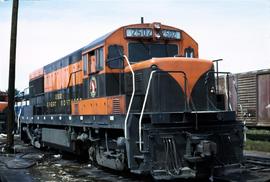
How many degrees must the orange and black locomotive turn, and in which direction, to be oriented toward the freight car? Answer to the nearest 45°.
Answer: approximately 90° to its left

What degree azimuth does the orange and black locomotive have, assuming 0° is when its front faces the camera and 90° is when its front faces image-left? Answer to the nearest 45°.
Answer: approximately 315°
